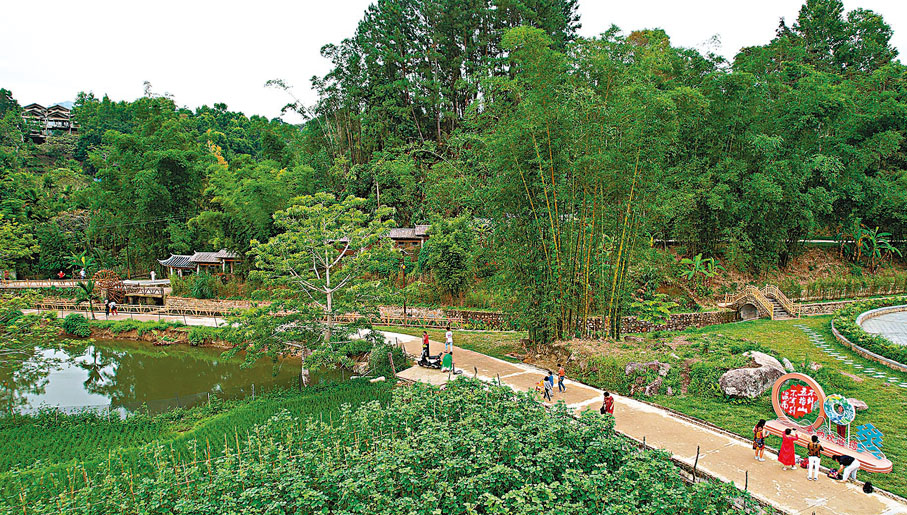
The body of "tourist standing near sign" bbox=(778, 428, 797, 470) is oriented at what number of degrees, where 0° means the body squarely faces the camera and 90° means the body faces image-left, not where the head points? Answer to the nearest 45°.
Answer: approximately 225°
